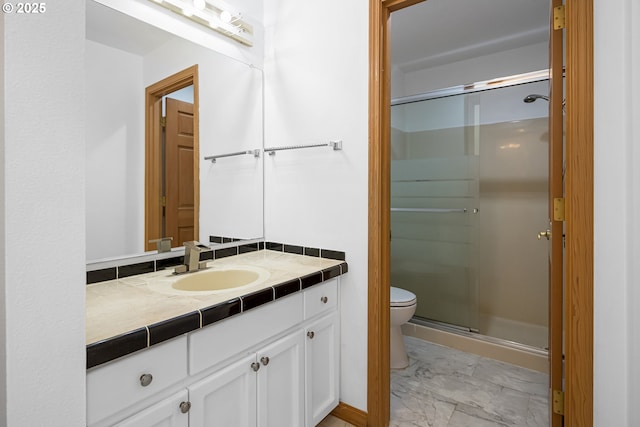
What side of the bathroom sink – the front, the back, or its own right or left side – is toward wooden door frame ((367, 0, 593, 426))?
front

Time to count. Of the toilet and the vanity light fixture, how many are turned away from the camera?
0

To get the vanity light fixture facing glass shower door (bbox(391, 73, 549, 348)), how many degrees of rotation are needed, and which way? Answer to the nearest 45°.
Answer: approximately 45° to its left

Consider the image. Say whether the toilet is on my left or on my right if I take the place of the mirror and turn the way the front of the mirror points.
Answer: on my left

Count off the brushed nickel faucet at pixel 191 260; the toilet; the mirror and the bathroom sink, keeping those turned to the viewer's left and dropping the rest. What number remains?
0

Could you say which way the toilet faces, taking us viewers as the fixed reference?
facing the viewer and to the right of the viewer

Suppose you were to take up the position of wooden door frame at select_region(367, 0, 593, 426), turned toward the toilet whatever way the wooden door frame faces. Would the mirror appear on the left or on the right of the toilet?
left

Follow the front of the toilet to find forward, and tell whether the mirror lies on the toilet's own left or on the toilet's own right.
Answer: on the toilet's own right

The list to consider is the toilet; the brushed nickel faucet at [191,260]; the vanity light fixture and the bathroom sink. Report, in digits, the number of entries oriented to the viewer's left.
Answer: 0

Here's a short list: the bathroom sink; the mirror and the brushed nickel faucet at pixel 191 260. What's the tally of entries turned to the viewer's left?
0
